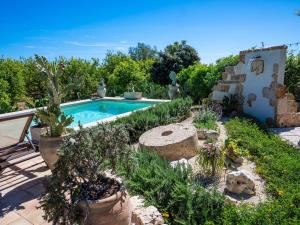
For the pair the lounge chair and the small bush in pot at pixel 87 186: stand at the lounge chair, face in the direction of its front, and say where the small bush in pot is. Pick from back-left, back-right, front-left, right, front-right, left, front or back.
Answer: back-left

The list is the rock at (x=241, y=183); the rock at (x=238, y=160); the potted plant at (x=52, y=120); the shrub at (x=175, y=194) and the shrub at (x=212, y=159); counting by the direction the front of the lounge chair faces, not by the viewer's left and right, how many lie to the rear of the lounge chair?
5

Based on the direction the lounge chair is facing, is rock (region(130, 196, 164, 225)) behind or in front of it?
behind

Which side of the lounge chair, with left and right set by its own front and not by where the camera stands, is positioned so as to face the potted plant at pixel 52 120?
back
